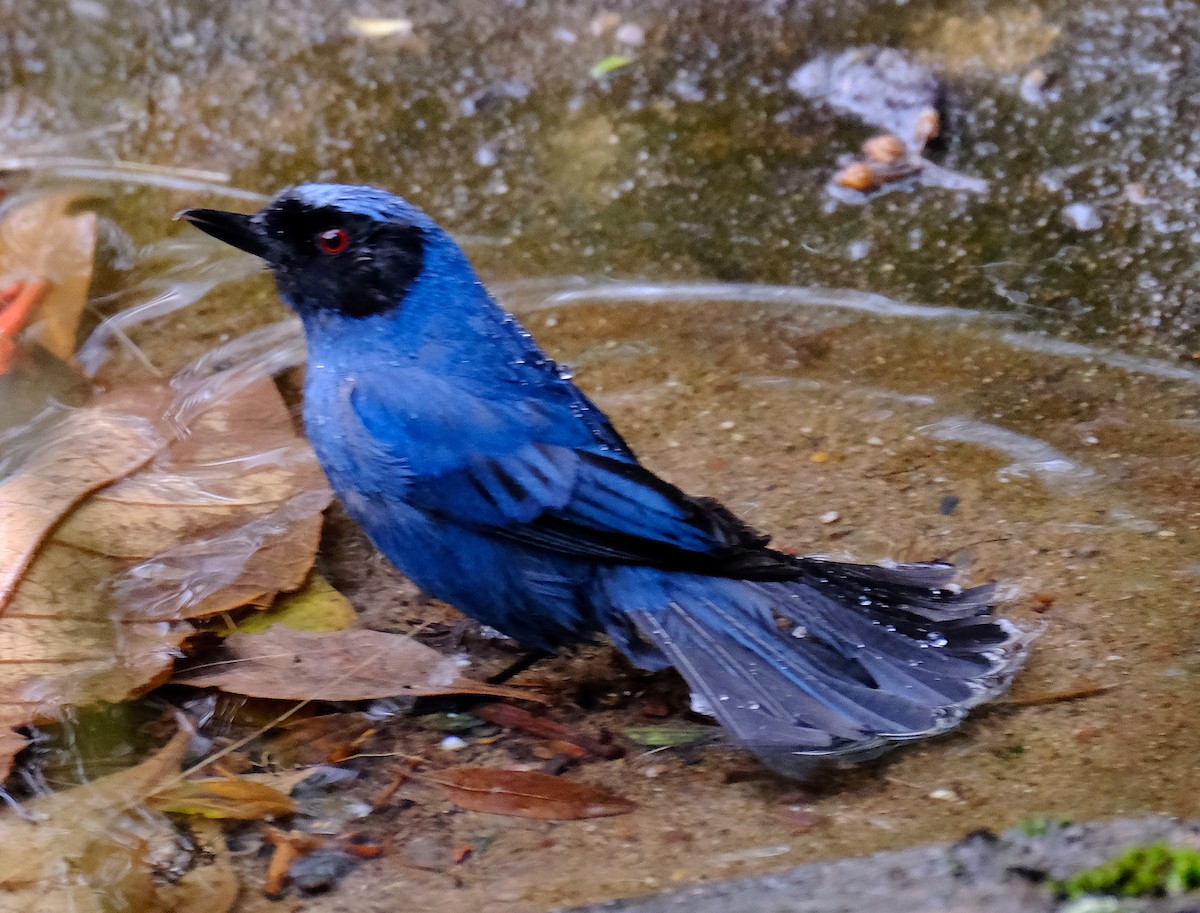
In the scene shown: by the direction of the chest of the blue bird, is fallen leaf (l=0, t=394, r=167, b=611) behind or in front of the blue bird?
in front

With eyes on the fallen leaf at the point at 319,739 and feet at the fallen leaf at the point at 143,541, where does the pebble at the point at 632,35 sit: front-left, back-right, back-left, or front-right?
back-left

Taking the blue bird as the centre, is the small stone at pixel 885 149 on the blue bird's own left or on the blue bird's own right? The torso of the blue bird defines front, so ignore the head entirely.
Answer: on the blue bird's own right

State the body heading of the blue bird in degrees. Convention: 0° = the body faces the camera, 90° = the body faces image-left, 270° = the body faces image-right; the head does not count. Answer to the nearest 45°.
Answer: approximately 90°

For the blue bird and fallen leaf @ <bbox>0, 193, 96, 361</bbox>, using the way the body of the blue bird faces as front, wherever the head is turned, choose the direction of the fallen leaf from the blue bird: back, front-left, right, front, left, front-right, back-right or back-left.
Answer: front-right

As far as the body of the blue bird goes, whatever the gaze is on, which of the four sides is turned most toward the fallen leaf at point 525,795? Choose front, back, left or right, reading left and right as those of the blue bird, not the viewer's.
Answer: left

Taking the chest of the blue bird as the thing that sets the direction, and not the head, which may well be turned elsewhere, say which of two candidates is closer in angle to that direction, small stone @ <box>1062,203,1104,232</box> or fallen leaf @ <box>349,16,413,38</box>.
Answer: the fallen leaf

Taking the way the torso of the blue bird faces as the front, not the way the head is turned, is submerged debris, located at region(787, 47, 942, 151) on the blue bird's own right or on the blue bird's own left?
on the blue bird's own right

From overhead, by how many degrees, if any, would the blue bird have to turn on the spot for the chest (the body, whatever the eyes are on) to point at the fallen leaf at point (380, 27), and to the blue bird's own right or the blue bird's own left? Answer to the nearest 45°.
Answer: approximately 90° to the blue bird's own right
